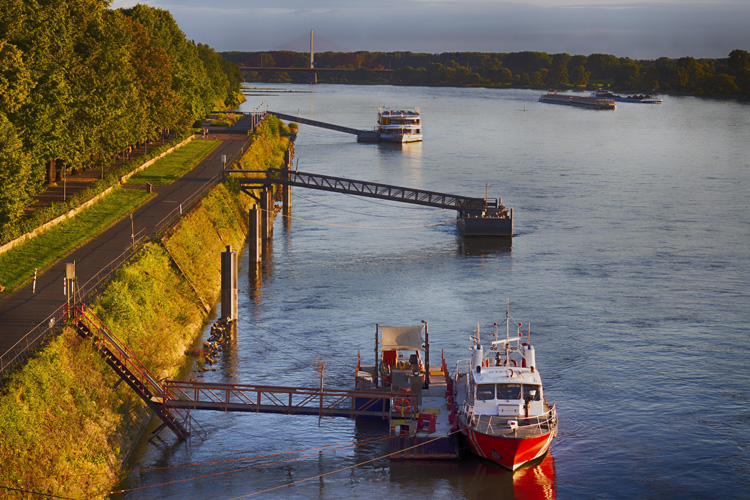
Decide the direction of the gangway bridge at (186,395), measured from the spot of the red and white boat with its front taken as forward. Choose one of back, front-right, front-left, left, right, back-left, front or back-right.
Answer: right

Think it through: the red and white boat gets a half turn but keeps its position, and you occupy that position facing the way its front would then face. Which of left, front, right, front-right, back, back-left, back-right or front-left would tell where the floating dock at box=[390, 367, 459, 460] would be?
left

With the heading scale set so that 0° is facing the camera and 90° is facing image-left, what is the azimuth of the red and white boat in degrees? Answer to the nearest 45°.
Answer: approximately 0°

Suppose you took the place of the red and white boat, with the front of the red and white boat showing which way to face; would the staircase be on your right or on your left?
on your right

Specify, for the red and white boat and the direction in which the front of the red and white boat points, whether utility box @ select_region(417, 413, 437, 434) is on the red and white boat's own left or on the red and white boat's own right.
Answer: on the red and white boat's own right
